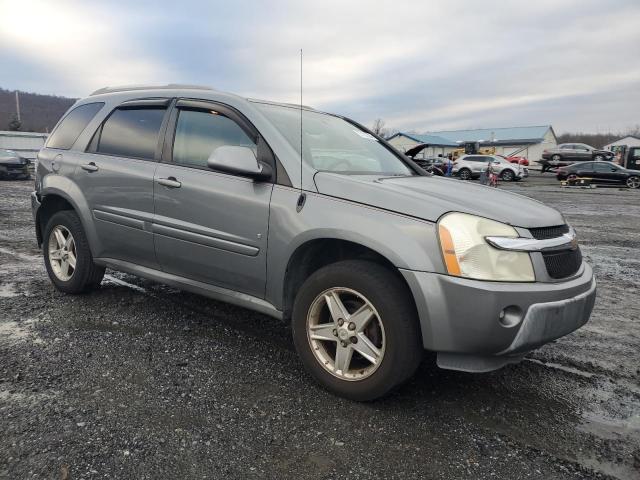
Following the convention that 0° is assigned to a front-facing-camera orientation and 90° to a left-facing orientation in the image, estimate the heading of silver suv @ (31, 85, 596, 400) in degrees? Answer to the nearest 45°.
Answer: approximately 315°

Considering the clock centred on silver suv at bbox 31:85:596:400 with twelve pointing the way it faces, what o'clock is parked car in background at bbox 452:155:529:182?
The parked car in background is roughly at 8 o'clock from the silver suv.

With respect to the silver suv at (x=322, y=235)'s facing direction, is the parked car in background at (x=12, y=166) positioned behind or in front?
behind

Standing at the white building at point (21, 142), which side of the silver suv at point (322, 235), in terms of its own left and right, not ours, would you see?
back
